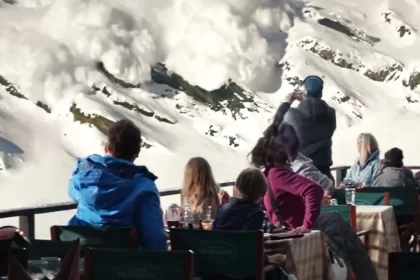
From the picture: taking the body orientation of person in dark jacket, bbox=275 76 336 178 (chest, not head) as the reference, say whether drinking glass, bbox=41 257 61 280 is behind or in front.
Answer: behind

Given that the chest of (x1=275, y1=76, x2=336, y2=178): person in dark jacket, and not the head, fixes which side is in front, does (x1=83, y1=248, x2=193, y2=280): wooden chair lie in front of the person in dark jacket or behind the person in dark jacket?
behind

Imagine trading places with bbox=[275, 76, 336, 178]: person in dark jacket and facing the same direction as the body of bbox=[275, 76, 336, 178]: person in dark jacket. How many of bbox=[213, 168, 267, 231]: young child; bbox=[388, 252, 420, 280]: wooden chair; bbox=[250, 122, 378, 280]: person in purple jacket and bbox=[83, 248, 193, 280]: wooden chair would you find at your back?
4

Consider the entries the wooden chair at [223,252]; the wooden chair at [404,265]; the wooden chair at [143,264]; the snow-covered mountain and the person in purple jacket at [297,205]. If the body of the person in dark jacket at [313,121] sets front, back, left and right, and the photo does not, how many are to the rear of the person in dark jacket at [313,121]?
4

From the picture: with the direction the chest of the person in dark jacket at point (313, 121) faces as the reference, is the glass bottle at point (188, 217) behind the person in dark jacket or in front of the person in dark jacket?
behind

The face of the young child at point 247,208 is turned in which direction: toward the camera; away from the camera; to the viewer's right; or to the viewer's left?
away from the camera

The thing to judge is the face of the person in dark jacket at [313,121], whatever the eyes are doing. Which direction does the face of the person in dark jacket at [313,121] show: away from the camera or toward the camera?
away from the camera

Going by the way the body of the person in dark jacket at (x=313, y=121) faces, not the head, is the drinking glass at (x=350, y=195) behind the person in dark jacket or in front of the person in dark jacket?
behind

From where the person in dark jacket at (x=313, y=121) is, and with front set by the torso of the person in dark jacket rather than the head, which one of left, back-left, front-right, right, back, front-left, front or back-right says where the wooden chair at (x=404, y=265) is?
back

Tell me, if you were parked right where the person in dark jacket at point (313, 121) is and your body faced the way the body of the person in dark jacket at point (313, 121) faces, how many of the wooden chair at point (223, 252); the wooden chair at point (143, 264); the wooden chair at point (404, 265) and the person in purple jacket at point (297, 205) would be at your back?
4

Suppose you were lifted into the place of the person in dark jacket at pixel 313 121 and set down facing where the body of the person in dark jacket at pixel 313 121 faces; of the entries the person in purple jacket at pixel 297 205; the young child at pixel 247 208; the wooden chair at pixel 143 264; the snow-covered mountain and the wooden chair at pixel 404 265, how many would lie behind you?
4

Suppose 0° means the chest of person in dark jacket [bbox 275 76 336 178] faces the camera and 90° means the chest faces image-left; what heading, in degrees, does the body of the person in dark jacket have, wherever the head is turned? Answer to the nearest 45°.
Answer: approximately 180°

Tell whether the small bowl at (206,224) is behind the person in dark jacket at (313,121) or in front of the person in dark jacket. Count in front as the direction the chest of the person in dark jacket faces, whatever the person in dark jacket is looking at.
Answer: behind
